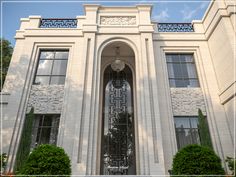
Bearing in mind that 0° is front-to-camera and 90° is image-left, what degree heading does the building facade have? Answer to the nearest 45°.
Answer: approximately 0°

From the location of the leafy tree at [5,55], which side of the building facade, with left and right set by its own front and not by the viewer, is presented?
right
